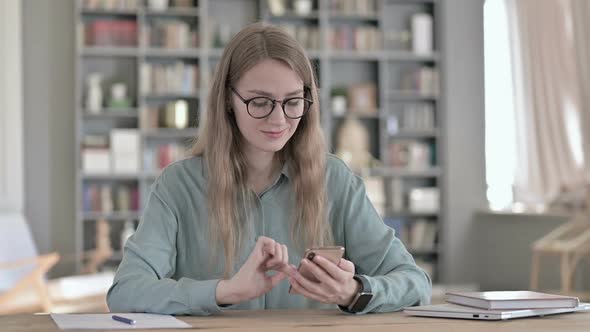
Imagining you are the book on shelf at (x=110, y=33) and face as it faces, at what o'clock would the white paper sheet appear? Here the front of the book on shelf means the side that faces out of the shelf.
The white paper sheet is roughly at 12 o'clock from the book on shelf.

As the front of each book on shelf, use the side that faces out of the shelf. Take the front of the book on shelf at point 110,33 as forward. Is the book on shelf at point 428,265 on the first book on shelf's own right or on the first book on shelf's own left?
on the first book on shelf's own left

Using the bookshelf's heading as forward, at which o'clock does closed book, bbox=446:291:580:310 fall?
The closed book is roughly at 12 o'clock from the bookshelf.

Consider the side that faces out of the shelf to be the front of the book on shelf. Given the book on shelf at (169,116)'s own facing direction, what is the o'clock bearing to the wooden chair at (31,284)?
The wooden chair is roughly at 1 o'clock from the book on shelf.

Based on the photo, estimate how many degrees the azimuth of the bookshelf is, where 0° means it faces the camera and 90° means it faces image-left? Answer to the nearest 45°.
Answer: approximately 0°

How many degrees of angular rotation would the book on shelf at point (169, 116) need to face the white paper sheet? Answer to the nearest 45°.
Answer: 0° — it already faces it
